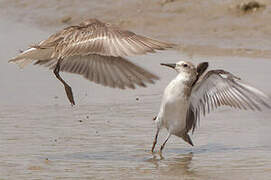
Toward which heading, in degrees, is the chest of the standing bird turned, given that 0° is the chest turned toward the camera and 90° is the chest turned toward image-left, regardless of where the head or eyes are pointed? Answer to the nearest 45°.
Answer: approximately 45°

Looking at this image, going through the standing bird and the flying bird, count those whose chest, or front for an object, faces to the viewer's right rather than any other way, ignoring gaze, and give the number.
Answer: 1

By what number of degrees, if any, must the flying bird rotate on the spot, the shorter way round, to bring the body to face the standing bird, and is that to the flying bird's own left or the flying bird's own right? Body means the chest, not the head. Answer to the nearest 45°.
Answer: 0° — it already faces it

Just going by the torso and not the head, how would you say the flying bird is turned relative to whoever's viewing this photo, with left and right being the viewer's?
facing to the right of the viewer

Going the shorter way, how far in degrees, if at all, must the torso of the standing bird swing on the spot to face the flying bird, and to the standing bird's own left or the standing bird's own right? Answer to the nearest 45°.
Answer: approximately 45° to the standing bird's own right
